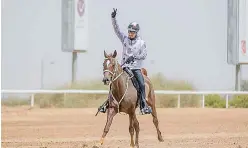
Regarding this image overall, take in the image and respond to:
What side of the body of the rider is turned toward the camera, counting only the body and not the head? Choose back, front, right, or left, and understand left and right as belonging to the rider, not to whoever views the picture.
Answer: front

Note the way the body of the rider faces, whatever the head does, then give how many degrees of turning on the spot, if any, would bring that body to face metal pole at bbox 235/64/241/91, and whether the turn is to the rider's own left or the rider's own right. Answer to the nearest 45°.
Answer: approximately 180°

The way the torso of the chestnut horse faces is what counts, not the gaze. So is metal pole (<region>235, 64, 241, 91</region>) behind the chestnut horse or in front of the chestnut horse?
behind
